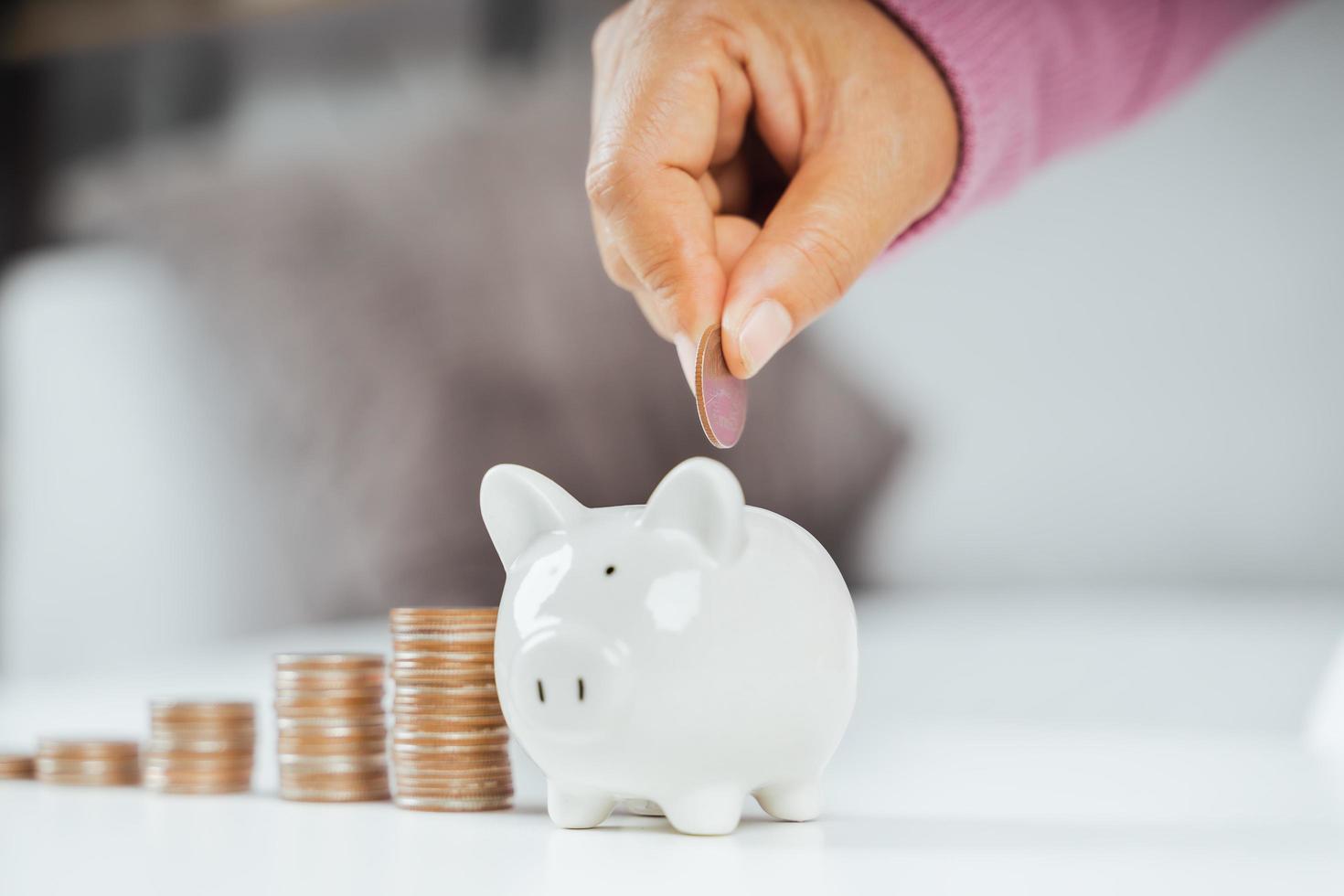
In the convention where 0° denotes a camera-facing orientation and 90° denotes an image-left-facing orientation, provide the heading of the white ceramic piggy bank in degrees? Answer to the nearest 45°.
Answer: approximately 45°

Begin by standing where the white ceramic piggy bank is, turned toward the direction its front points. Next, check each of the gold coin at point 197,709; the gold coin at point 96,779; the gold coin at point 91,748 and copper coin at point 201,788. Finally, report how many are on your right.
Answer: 4

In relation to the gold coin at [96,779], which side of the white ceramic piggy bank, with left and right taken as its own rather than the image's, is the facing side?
right

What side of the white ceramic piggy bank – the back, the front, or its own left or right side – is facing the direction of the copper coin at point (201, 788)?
right

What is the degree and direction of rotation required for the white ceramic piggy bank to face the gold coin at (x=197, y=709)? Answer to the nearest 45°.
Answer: approximately 90° to its right

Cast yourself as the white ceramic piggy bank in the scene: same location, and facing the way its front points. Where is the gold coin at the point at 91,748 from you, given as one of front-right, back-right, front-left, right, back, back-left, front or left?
right
